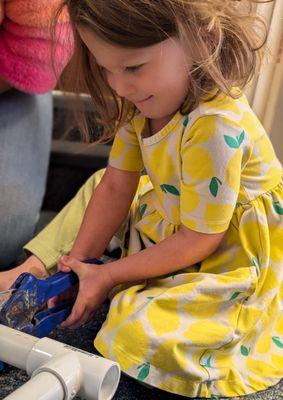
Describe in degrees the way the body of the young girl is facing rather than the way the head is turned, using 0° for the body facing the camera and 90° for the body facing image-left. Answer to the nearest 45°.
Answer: approximately 45°

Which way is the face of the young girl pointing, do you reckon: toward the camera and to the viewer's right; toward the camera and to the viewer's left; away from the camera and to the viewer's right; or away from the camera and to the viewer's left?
toward the camera and to the viewer's left
